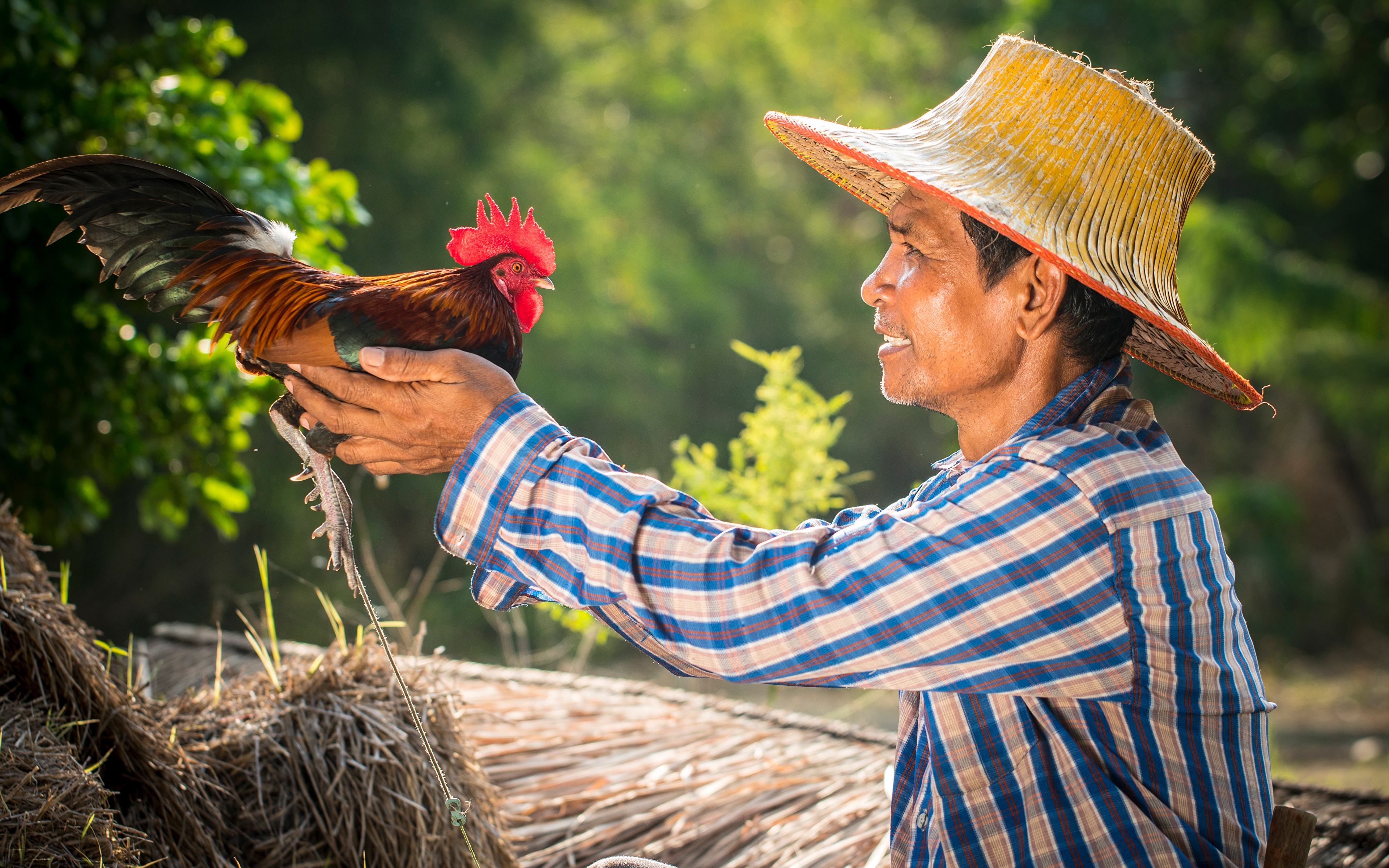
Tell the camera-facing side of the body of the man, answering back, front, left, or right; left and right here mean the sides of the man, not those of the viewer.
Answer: left

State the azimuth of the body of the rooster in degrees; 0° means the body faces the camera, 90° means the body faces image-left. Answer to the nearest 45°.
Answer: approximately 270°
